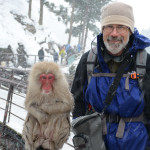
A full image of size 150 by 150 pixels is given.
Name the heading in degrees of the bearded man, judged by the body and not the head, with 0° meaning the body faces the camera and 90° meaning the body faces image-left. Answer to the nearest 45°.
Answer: approximately 0°
